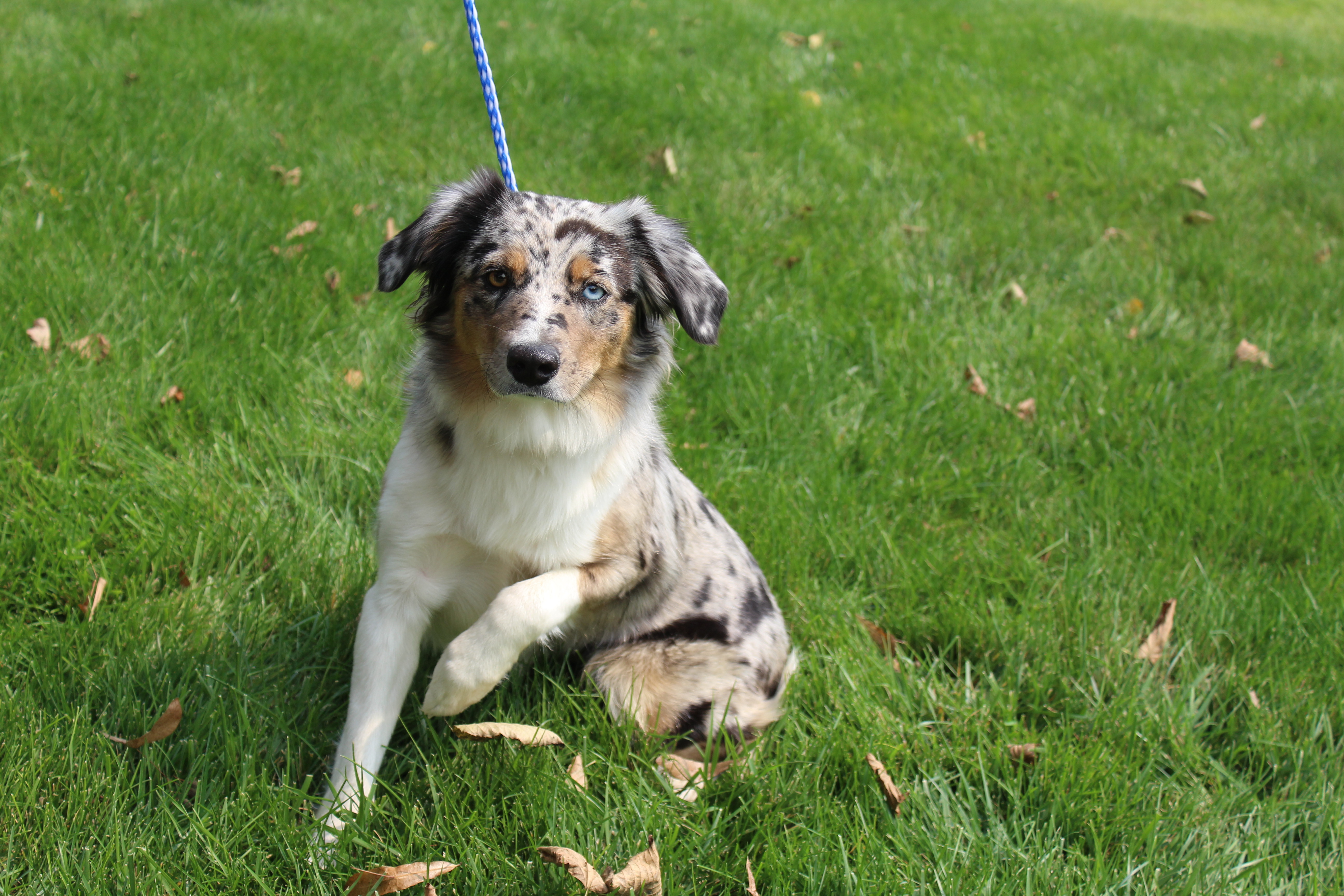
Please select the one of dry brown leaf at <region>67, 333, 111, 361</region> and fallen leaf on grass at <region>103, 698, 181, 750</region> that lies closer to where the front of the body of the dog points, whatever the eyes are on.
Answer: the fallen leaf on grass

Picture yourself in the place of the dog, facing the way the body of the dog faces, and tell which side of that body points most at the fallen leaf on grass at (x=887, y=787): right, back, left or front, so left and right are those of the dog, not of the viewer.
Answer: left

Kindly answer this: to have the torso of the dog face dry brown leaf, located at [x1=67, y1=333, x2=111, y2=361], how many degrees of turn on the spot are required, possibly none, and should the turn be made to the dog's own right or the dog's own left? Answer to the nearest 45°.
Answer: approximately 90° to the dog's own right

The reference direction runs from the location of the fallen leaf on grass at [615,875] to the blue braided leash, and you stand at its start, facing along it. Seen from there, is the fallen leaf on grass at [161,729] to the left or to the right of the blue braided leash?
left

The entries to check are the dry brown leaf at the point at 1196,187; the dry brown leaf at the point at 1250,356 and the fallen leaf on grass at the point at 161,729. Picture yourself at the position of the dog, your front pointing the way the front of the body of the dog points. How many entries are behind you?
2

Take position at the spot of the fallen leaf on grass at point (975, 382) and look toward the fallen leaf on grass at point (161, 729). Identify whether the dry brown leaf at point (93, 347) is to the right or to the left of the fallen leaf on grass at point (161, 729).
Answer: right

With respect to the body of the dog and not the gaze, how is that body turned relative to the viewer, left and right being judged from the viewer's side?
facing the viewer and to the left of the viewer

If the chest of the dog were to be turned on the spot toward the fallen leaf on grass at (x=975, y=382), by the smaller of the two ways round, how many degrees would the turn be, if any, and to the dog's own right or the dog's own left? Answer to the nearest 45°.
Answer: approximately 180°
